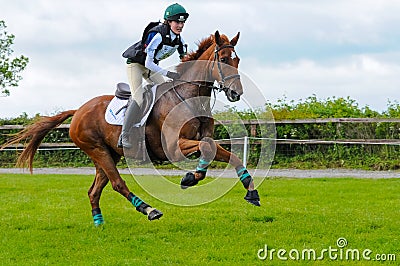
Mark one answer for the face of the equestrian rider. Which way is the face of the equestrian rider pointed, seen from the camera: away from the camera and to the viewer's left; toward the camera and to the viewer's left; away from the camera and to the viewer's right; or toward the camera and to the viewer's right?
toward the camera and to the viewer's right

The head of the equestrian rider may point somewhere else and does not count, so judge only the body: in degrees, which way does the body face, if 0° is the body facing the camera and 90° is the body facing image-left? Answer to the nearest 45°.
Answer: approximately 315°
